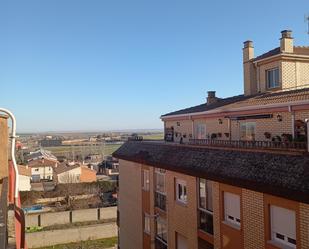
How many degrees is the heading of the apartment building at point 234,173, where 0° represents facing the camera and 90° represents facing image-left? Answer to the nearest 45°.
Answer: approximately 45°

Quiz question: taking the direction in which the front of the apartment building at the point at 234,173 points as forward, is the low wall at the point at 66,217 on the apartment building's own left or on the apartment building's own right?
on the apartment building's own right

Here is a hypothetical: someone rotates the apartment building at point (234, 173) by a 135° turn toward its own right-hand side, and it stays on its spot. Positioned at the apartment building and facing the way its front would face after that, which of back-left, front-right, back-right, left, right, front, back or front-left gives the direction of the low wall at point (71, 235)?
front-left
